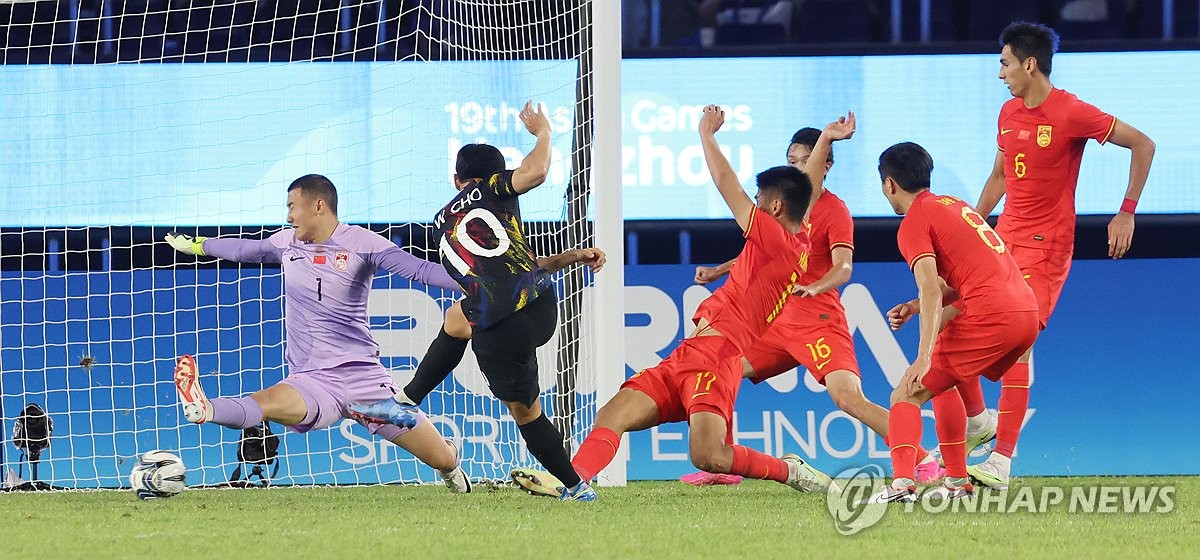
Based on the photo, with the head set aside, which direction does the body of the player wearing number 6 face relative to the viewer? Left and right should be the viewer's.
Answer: facing the viewer and to the left of the viewer

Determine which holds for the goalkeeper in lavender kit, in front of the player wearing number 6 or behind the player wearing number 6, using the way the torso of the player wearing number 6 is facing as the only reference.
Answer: in front

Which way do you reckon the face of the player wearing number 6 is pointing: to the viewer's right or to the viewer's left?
to the viewer's left

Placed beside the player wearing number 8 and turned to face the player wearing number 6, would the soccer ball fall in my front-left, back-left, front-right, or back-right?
back-left

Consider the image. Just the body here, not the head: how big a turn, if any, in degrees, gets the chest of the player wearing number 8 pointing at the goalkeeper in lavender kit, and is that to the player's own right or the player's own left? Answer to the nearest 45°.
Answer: approximately 45° to the player's own left

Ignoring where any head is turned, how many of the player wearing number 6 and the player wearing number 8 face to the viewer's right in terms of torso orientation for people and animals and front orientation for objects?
0

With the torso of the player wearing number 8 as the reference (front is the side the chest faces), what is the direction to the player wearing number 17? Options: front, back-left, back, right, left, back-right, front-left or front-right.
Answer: front-left

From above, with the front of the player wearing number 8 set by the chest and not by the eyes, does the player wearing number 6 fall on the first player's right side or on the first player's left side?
on the first player's right side

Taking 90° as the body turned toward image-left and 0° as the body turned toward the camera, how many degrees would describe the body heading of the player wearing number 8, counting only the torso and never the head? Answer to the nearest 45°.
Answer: approximately 135°

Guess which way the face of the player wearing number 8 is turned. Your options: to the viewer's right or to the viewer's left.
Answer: to the viewer's left
